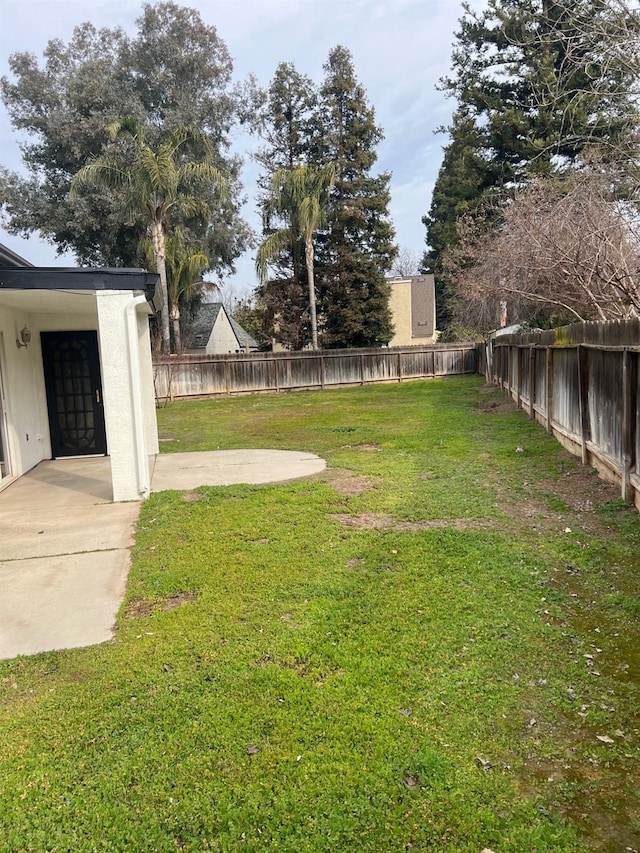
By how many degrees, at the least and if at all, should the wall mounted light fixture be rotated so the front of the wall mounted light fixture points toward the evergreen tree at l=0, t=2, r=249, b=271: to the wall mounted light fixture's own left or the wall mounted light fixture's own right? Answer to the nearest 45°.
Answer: approximately 90° to the wall mounted light fixture's own left

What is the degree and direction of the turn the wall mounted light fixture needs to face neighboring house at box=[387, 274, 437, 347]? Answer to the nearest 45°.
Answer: approximately 45° to its left

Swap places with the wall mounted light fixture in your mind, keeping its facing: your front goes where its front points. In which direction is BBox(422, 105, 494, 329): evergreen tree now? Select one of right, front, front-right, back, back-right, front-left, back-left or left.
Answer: front-left

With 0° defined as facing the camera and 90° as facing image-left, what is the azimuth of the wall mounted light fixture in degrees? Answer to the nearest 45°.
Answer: approximately 270°

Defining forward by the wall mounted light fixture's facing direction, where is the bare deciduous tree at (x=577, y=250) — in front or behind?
in front

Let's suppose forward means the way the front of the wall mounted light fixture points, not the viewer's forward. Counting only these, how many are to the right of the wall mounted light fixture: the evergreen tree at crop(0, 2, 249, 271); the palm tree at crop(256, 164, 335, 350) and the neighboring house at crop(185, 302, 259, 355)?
0

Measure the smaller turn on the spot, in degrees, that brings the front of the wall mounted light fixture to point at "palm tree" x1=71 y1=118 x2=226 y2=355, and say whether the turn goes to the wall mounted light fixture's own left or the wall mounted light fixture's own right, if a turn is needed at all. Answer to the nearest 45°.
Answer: approximately 90° to the wall mounted light fixture's own left

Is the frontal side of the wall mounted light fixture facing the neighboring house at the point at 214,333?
no

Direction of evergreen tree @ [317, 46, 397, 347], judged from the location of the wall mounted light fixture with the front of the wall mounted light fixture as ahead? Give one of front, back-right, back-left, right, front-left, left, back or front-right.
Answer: front-left
